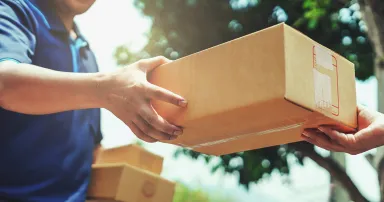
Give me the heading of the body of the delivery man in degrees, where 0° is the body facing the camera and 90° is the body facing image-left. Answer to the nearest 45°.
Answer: approximately 315°

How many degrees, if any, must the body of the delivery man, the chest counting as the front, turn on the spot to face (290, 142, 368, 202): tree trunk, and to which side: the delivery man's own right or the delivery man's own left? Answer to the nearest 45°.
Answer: approximately 90° to the delivery man's own left

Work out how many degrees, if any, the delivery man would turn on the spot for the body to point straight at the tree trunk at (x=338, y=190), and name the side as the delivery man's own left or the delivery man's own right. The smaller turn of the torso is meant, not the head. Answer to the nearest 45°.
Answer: approximately 90° to the delivery man's own left

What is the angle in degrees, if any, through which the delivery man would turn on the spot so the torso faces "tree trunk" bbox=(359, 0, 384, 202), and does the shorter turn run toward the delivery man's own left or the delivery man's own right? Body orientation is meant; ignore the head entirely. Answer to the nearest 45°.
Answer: approximately 90° to the delivery man's own left
